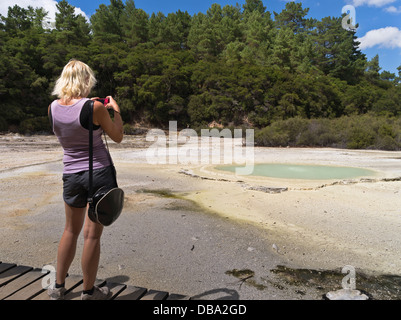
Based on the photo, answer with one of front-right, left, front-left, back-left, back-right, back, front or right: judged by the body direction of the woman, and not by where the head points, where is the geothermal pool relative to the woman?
front

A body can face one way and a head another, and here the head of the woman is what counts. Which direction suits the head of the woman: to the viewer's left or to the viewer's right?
to the viewer's right

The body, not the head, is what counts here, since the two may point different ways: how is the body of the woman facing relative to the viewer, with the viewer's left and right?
facing away from the viewer and to the right of the viewer

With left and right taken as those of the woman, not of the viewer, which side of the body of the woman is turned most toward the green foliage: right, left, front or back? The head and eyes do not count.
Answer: front
